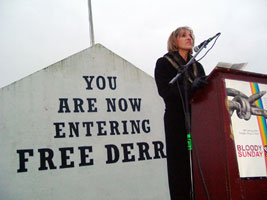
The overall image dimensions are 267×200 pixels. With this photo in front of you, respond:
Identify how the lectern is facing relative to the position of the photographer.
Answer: facing the viewer and to the right of the viewer

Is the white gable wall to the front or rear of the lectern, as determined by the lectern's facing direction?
to the rear
